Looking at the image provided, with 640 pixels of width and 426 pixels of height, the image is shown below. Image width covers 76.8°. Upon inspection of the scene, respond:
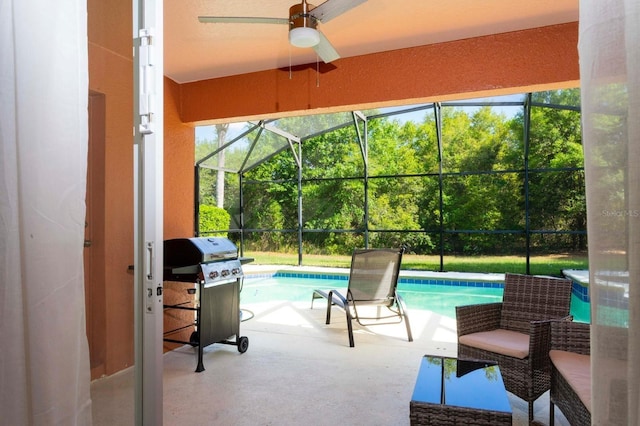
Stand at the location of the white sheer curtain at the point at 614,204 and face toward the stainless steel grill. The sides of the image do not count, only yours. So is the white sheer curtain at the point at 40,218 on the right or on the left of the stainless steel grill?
left

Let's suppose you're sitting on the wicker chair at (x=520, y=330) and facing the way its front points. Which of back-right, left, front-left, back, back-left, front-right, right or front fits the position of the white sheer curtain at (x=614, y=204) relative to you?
front-left

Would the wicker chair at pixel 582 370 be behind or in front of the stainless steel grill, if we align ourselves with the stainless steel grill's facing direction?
in front

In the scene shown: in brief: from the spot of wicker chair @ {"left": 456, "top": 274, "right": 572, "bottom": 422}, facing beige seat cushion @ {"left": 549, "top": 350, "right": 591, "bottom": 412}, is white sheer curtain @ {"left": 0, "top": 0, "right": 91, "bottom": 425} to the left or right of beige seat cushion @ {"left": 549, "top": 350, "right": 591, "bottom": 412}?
right

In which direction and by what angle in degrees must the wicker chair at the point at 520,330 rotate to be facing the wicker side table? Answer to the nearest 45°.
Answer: approximately 45° to its left

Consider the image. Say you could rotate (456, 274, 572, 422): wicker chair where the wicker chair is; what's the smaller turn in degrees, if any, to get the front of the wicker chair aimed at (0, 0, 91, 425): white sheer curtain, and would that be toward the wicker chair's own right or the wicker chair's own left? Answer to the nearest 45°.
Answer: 0° — it already faces it

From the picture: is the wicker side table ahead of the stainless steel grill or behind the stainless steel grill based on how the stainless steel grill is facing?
ahead

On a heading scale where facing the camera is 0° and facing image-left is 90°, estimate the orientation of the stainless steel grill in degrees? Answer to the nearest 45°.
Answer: approximately 315°

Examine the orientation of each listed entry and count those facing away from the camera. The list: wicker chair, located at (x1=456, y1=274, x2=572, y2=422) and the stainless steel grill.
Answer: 0

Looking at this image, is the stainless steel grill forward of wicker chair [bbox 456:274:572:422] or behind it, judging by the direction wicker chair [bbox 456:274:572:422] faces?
forward

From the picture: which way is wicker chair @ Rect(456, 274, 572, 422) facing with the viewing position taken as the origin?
facing the viewer and to the left of the viewer

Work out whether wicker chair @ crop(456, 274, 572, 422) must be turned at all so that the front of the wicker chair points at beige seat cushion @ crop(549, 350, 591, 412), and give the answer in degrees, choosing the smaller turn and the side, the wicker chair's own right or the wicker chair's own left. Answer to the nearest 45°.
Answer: approximately 45° to the wicker chair's own left
